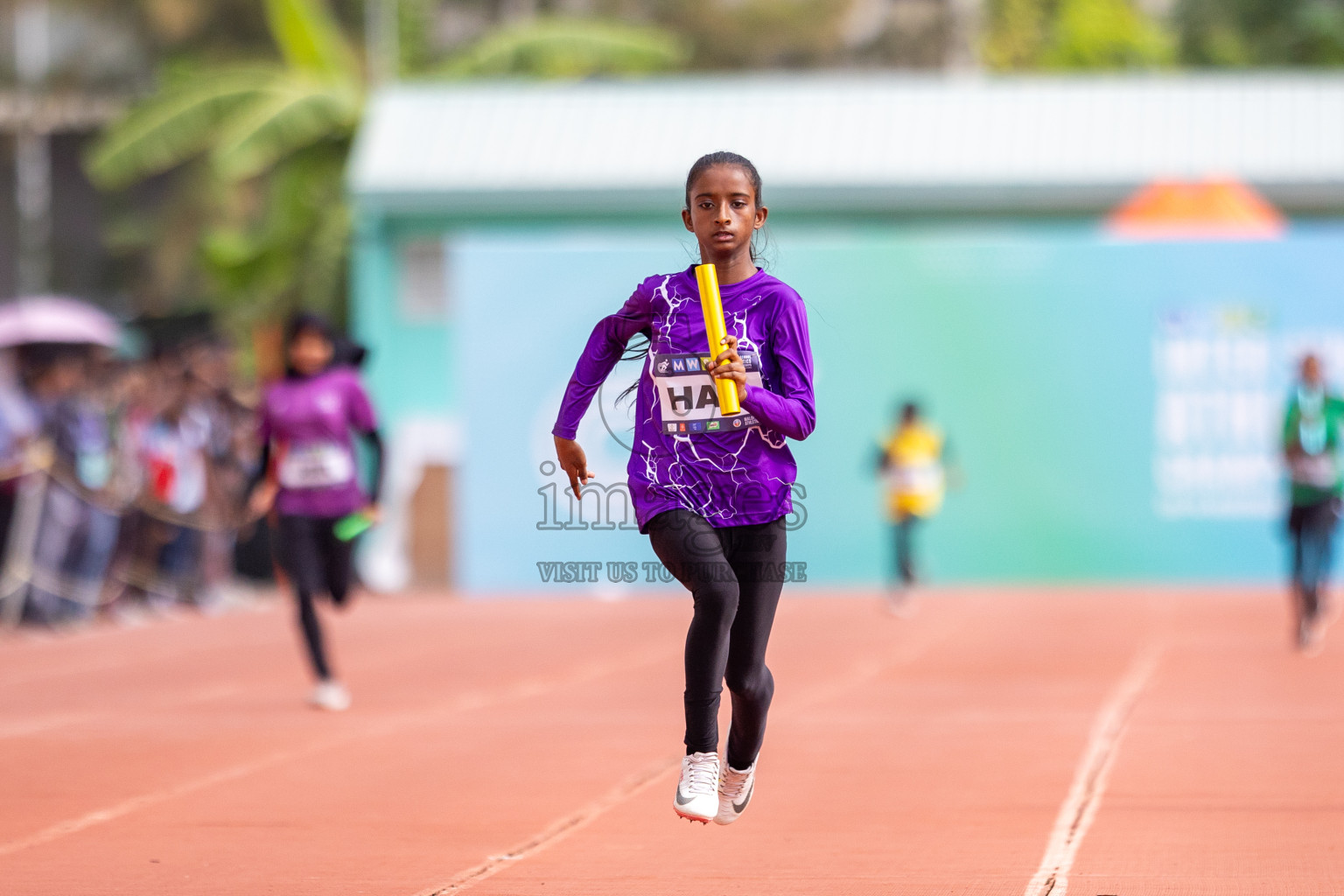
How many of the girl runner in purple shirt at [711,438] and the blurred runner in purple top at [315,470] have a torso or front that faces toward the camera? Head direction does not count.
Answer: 2

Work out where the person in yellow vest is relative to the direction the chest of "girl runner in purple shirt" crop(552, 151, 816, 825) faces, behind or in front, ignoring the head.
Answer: behind

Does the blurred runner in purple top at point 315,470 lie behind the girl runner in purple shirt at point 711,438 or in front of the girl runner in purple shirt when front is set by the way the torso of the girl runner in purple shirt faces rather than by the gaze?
behind

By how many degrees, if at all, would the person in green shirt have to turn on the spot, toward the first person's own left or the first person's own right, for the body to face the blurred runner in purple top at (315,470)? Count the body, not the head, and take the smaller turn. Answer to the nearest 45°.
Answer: approximately 45° to the first person's own right

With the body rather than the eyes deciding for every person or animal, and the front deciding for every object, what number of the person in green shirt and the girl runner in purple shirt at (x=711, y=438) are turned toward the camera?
2

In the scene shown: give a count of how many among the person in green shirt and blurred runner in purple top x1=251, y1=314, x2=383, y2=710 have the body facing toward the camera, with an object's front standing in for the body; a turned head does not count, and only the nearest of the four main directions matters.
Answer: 2

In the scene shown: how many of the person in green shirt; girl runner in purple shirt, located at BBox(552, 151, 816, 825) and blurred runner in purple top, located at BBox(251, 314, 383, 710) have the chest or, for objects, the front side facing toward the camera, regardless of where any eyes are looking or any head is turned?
3

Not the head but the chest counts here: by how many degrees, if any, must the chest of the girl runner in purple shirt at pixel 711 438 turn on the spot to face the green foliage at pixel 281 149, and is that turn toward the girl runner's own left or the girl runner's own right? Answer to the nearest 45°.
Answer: approximately 180°

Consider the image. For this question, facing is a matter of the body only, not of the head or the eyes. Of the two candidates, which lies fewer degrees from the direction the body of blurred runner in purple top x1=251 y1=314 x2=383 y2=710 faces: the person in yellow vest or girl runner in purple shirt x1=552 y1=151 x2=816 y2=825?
the girl runner in purple shirt

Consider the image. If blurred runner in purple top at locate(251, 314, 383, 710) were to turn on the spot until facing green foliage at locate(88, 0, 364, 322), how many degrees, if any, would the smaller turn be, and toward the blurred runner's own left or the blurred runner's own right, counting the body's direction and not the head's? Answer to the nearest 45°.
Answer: approximately 180°

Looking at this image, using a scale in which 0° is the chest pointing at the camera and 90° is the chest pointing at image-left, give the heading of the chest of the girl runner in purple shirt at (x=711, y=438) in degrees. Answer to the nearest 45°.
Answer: approximately 0°
